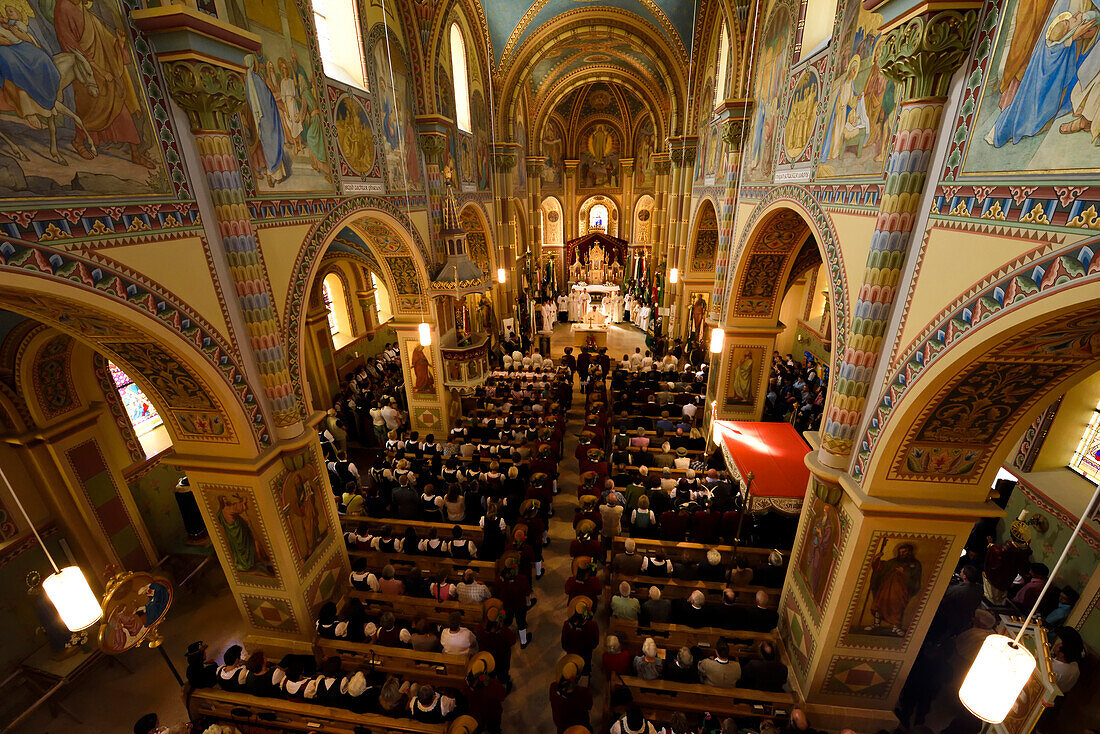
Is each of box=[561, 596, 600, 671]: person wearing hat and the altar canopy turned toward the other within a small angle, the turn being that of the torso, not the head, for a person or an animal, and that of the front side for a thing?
yes

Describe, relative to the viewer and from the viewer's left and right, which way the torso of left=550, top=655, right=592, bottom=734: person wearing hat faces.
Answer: facing away from the viewer

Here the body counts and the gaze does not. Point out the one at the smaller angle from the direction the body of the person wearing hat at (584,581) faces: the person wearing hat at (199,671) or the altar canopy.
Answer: the altar canopy

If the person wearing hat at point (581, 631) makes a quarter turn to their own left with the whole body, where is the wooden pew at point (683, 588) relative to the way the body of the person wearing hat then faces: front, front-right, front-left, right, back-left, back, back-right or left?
back-right

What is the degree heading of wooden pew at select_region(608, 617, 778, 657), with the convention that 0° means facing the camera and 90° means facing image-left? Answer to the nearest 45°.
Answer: approximately 180°

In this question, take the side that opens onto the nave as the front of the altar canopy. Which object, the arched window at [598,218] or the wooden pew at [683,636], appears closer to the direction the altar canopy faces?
the wooden pew

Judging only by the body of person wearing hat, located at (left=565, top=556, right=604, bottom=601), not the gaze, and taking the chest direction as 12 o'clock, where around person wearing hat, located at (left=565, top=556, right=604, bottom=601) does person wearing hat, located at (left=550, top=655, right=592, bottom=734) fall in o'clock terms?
person wearing hat, located at (left=550, top=655, right=592, bottom=734) is roughly at 6 o'clock from person wearing hat, located at (left=565, top=556, right=604, bottom=601).

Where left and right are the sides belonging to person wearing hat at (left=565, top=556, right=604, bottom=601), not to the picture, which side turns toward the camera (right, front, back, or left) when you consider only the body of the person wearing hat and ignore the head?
back

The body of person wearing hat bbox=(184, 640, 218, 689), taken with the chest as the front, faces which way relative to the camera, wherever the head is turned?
away from the camera

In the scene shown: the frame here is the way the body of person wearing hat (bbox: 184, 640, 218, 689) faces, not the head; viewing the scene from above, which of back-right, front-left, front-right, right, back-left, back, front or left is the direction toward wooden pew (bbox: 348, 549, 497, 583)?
right

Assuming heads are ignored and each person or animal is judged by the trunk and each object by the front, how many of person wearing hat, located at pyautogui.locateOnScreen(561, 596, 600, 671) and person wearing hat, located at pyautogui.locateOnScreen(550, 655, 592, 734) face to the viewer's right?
0

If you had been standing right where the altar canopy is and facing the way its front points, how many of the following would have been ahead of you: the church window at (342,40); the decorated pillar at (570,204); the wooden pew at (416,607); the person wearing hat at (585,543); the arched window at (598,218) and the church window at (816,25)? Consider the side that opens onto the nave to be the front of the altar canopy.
4

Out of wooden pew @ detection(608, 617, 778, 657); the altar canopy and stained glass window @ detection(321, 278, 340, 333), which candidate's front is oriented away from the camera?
the wooden pew

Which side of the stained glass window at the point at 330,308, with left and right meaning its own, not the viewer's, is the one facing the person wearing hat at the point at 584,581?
right

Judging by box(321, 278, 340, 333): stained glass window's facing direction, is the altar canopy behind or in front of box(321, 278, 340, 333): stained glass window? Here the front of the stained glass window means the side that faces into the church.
in front

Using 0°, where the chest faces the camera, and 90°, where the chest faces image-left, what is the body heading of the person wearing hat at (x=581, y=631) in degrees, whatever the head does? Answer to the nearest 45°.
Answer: approximately 180°

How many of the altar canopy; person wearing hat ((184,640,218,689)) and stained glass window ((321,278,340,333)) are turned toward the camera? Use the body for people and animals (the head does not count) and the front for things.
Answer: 1
